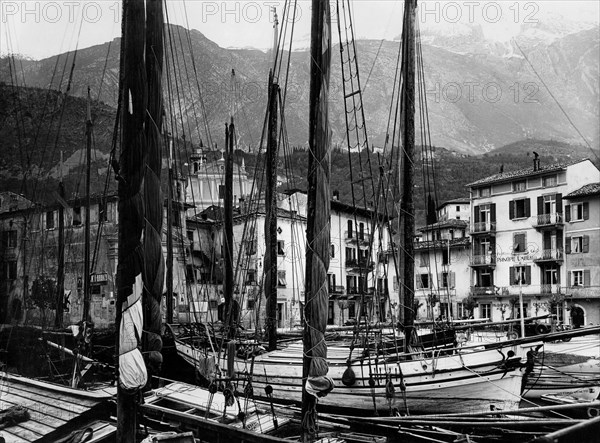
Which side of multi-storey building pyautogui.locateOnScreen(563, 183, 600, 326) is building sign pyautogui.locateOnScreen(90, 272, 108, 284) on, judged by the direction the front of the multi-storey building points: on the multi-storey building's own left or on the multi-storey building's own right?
on the multi-storey building's own right

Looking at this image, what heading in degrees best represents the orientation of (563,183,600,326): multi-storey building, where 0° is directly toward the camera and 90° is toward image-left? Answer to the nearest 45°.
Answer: approximately 0°

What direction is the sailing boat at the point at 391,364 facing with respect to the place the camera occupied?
facing to the right of the viewer

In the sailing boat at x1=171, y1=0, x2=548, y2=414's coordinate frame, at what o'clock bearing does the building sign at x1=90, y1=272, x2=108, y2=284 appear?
The building sign is roughly at 8 o'clock from the sailing boat.
